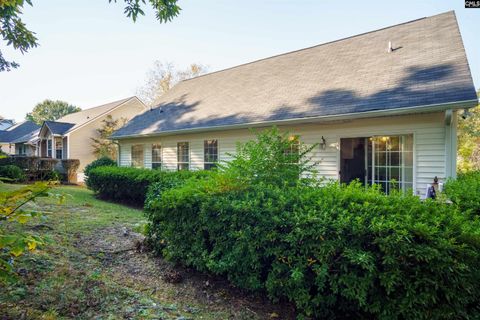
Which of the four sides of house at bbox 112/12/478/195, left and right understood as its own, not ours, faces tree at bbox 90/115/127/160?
left

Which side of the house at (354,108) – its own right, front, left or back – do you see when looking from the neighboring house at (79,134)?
left

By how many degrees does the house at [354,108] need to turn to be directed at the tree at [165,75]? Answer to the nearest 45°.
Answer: approximately 90° to its left

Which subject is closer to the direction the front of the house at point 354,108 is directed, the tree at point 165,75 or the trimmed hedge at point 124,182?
the tree

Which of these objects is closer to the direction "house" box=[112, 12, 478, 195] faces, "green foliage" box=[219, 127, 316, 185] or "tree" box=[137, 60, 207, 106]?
the tree

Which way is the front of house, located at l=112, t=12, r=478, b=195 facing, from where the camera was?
facing away from the viewer and to the right of the viewer

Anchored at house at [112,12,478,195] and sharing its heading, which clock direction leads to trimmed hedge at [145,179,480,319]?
The trimmed hedge is roughly at 5 o'clock from the house.
